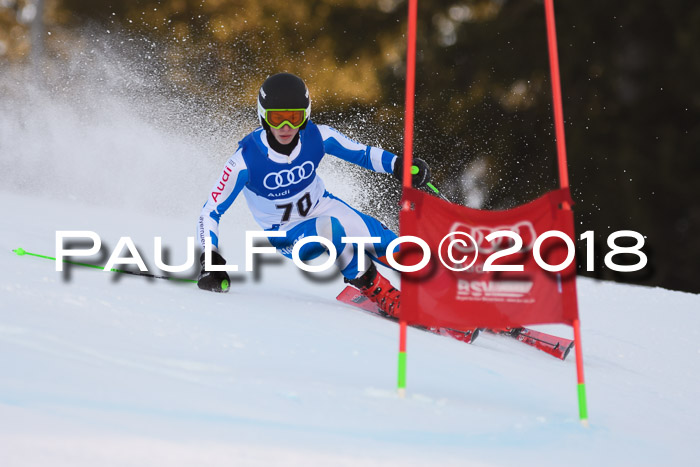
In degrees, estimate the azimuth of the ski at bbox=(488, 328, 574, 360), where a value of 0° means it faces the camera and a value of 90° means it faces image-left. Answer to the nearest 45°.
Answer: approximately 315°

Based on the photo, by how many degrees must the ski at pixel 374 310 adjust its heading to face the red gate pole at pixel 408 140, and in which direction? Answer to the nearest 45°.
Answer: approximately 45° to its right

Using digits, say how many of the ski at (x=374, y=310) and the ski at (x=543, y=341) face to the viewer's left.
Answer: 0

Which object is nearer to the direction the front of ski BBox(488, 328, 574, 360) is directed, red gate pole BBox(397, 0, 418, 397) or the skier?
the red gate pole

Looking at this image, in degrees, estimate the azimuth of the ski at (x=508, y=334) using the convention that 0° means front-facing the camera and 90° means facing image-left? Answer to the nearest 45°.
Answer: approximately 315°

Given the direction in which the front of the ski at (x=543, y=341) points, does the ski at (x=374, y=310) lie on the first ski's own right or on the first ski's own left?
on the first ski's own right

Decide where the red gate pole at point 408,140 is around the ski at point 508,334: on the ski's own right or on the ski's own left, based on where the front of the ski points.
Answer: on the ski's own right
